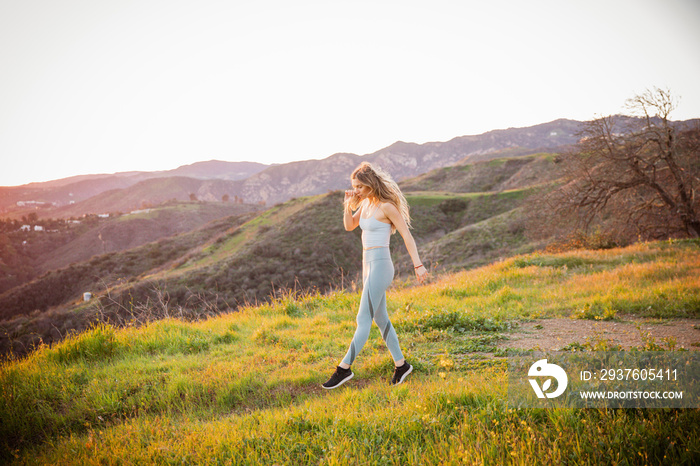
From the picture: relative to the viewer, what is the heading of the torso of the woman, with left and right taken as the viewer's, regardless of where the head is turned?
facing the viewer and to the left of the viewer

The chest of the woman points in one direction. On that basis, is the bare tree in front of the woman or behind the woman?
behind
